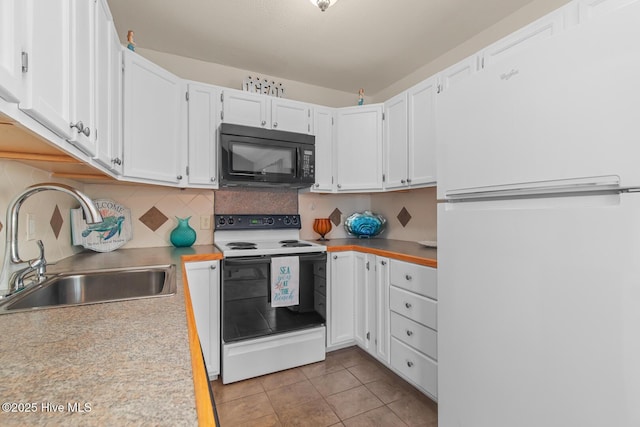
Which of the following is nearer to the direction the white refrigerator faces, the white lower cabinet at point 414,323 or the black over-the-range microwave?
the black over-the-range microwave

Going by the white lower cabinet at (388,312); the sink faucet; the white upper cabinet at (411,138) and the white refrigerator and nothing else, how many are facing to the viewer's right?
1

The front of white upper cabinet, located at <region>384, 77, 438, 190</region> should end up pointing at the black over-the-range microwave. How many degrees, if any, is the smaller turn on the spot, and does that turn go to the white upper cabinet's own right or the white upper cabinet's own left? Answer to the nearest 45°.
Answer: approximately 45° to the white upper cabinet's own right

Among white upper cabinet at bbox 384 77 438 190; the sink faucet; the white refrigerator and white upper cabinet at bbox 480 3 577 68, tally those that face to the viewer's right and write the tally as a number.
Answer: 1

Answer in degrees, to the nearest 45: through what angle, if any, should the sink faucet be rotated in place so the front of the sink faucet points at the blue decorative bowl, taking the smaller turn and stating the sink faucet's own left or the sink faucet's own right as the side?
0° — it already faces it

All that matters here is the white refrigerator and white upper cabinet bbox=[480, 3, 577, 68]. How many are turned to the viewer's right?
0

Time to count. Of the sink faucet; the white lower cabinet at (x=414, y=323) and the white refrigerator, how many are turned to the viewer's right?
1

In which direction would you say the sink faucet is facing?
to the viewer's right

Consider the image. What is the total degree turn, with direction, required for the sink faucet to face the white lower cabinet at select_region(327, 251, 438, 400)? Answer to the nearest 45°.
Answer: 0° — it already faces it

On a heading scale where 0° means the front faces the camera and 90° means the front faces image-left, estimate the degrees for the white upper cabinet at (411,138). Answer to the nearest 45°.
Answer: approximately 45°

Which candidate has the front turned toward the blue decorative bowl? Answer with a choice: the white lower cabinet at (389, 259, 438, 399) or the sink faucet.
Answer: the sink faucet

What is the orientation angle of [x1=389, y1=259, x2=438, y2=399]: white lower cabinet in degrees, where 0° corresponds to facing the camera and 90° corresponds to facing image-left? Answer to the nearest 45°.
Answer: approximately 45°
